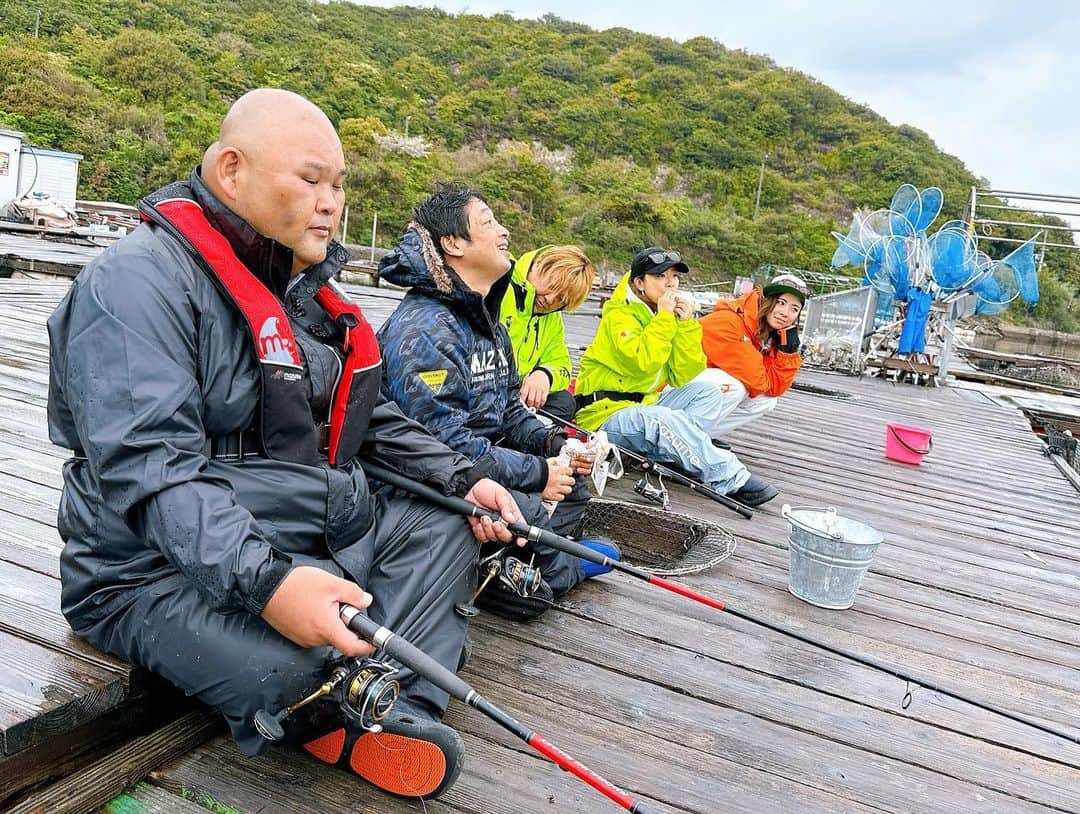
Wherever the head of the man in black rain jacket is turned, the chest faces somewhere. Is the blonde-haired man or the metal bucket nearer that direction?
the metal bucket

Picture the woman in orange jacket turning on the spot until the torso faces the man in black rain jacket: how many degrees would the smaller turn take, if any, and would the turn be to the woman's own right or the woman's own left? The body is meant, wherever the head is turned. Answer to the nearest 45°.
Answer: approximately 45° to the woman's own right

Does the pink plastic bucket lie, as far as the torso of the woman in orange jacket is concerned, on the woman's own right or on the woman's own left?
on the woman's own left

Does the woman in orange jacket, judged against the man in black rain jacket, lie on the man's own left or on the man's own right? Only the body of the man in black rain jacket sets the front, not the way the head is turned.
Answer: on the man's own left

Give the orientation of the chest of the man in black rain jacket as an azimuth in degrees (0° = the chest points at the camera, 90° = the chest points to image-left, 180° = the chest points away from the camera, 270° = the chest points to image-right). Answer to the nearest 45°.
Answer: approximately 315°
